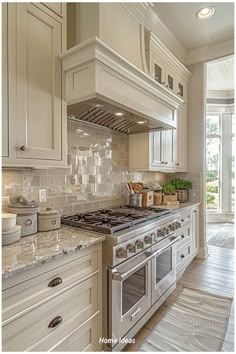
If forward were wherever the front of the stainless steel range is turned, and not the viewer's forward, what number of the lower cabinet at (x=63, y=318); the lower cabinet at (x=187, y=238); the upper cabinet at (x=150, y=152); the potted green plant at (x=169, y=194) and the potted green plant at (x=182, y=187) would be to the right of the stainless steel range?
1

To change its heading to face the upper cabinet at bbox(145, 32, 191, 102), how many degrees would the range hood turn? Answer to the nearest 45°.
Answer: approximately 90° to its left

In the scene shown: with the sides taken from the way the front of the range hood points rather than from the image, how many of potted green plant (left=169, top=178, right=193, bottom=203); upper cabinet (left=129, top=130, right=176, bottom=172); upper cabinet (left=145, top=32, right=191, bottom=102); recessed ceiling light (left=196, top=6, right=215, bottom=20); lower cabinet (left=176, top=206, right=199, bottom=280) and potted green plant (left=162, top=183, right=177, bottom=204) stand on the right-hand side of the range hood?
0

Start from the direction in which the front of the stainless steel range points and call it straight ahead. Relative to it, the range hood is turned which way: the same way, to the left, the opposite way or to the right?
the same way

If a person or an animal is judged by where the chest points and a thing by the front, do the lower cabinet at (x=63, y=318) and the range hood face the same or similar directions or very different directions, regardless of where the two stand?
same or similar directions

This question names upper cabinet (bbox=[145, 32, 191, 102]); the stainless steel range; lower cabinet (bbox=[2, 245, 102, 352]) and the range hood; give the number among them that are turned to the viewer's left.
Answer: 0

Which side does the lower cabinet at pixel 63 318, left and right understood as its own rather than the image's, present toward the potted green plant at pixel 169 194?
left

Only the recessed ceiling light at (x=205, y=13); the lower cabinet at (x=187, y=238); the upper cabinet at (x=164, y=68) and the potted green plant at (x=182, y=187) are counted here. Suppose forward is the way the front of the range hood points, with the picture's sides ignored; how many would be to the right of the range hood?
0

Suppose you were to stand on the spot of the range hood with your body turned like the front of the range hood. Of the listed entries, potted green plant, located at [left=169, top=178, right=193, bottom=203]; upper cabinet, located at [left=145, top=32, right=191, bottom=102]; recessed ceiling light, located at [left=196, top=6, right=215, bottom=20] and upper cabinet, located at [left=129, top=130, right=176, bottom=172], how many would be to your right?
0

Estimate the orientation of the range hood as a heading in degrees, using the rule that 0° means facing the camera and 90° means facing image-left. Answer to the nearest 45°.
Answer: approximately 315°

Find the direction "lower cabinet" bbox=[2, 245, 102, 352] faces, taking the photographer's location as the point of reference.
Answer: facing the viewer and to the right of the viewer

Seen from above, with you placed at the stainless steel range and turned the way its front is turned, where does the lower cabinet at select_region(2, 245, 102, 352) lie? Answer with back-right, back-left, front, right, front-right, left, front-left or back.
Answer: right

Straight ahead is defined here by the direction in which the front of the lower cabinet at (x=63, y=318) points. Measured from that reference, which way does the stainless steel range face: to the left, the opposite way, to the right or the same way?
the same way

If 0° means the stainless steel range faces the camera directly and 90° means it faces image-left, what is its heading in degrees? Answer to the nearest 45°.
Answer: approximately 315°

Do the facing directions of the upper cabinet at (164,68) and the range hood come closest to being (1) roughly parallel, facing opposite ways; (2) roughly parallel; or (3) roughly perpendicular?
roughly parallel

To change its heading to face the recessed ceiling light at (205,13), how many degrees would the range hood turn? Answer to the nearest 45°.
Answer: approximately 90° to its left
